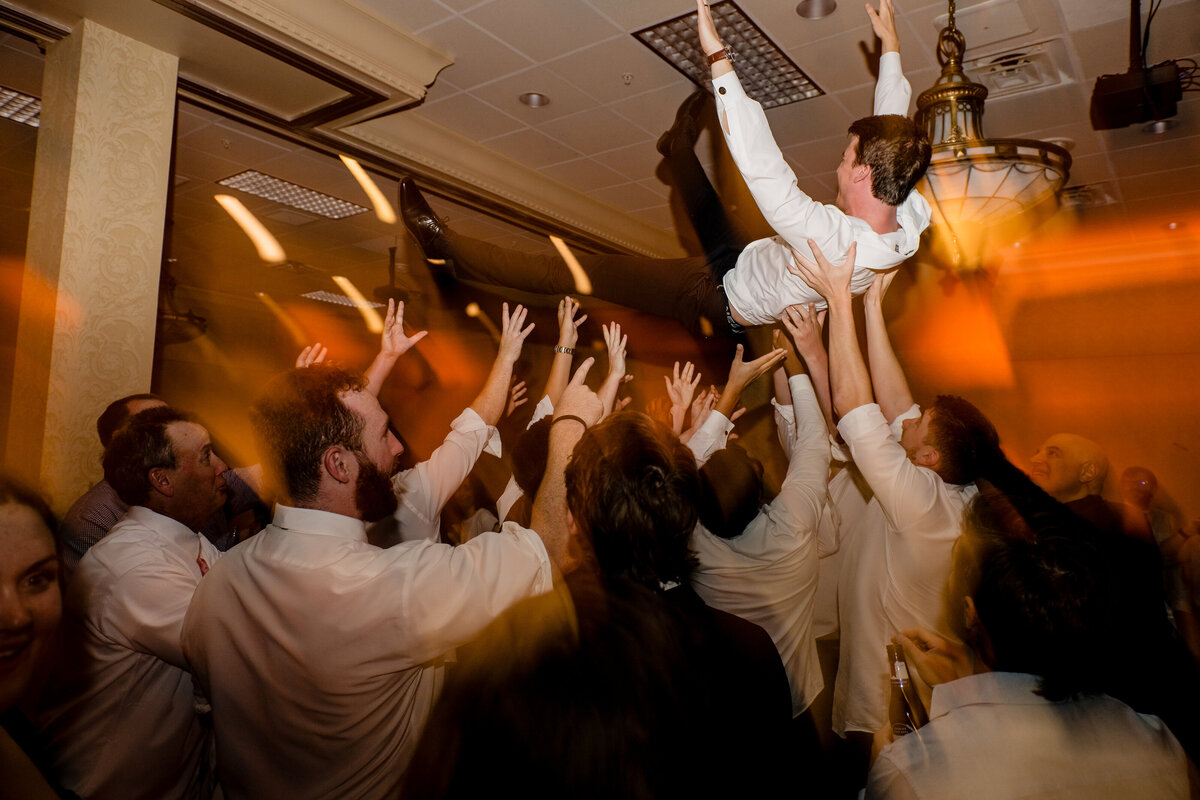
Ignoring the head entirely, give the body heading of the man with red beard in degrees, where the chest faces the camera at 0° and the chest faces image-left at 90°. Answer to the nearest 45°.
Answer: approximately 225°

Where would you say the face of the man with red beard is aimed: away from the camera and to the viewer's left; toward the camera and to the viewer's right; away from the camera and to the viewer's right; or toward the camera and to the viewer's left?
away from the camera and to the viewer's right

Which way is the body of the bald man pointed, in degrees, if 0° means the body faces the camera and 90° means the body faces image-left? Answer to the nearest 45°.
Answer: approximately 45°

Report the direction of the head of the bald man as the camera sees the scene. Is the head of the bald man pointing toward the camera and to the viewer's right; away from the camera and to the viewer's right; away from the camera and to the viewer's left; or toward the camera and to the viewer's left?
toward the camera and to the viewer's left

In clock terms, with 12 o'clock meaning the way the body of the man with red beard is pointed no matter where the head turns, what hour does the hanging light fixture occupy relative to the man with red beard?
The hanging light fixture is roughly at 1 o'clock from the man with red beard.
